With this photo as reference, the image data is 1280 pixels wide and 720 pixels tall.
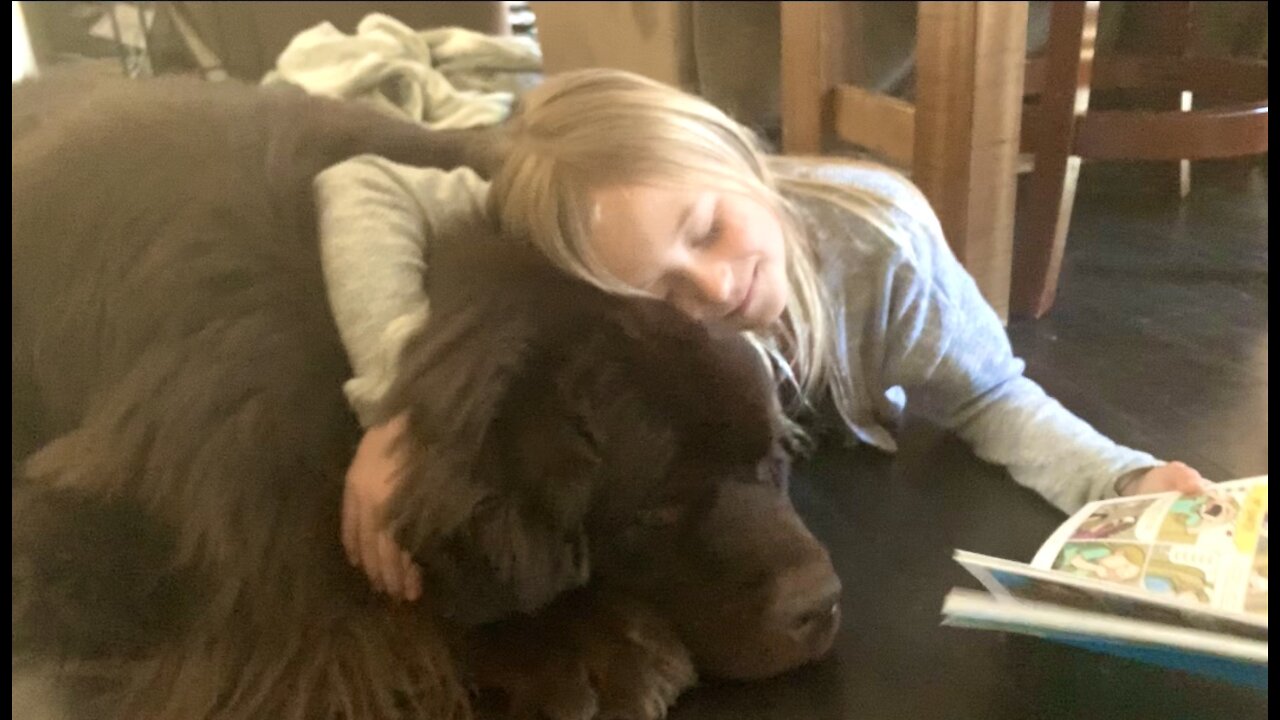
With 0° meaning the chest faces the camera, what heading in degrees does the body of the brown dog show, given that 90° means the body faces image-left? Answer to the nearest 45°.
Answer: approximately 270°

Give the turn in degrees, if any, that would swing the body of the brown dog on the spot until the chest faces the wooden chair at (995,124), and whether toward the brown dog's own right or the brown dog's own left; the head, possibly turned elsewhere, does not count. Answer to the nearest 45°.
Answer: approximately 45° to the brown dog's own left

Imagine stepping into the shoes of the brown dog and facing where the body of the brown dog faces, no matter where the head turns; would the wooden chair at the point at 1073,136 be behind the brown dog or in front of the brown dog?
in front
